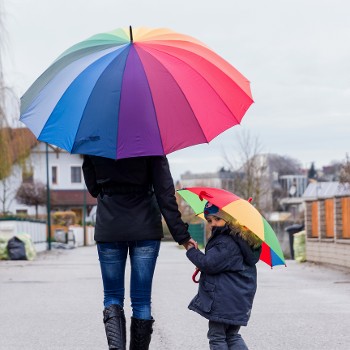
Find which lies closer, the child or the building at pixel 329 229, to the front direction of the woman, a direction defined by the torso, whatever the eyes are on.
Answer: the building

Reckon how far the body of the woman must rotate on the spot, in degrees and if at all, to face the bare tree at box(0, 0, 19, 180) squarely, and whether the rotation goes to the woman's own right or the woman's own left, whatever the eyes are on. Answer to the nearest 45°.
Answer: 0° — they already face it

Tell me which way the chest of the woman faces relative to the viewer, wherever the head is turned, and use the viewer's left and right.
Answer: facing away from the viewer

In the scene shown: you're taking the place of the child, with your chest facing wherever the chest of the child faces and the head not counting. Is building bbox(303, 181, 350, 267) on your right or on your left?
on your right
